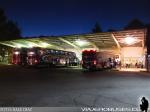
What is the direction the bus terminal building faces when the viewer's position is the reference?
facing the viewer and to the left of the viewer
